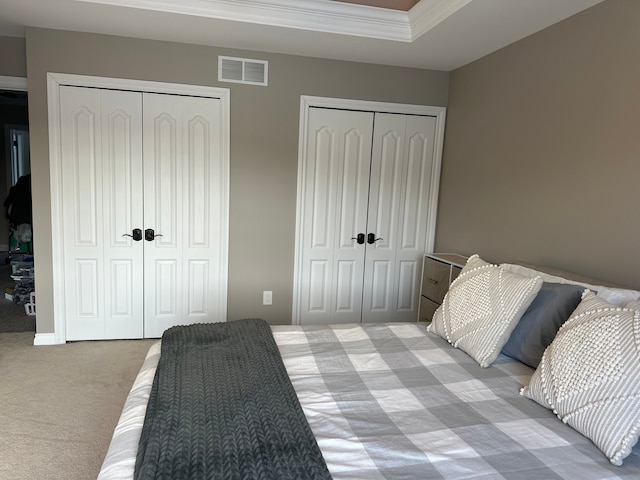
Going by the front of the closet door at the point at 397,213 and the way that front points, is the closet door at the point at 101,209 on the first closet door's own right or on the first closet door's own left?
on the first closet door's own right

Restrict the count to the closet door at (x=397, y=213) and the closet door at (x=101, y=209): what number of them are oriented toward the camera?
2

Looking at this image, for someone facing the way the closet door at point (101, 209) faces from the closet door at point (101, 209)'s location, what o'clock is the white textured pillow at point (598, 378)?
The white textured pillow is roughly at 11 o'clock from the closet door.

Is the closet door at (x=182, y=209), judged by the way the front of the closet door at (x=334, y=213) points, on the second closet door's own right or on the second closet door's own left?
on the second closet door's own right

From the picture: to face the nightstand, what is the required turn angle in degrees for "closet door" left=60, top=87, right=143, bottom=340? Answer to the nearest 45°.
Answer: approximately 45° to its left

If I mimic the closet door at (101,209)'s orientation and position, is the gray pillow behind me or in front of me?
in front

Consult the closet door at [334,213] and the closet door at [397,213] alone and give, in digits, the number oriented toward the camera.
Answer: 2

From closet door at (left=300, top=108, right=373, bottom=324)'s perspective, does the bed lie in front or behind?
in front

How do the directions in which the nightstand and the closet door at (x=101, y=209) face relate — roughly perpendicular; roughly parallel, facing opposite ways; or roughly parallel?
roughly perpendicular

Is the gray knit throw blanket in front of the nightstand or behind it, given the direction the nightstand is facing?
in front

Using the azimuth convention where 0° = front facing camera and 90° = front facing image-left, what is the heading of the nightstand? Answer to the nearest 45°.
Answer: approximately 45°
